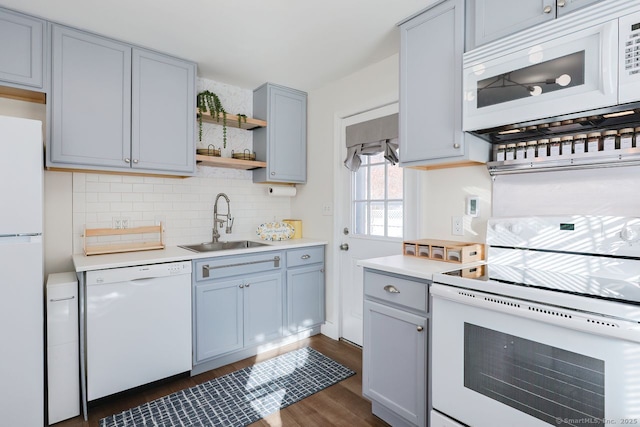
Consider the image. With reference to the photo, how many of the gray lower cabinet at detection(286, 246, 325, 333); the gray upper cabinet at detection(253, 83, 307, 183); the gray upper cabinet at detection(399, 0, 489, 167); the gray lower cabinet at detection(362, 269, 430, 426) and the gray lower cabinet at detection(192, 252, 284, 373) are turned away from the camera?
0

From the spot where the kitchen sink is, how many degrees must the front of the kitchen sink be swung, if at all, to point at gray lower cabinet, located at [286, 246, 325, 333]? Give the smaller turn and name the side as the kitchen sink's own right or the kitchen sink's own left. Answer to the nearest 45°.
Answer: approximately 45° to the kitchen sink's own left

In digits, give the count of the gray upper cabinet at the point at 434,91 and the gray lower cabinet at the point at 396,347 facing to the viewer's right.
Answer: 0

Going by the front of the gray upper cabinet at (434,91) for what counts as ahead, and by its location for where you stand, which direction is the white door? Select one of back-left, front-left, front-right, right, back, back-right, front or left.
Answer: right

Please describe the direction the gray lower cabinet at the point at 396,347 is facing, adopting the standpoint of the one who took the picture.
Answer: facing the viewer and to the left of the viewer

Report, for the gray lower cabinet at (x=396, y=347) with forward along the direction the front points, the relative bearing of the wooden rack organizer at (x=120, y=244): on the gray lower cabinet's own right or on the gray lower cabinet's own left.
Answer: on the gray lower cabinet's own right

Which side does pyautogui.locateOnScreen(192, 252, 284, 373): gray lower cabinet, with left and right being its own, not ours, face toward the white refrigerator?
right

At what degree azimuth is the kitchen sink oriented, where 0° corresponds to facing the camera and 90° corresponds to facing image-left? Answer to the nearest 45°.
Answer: approximately 315°

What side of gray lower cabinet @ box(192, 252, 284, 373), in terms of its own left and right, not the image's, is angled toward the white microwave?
front
